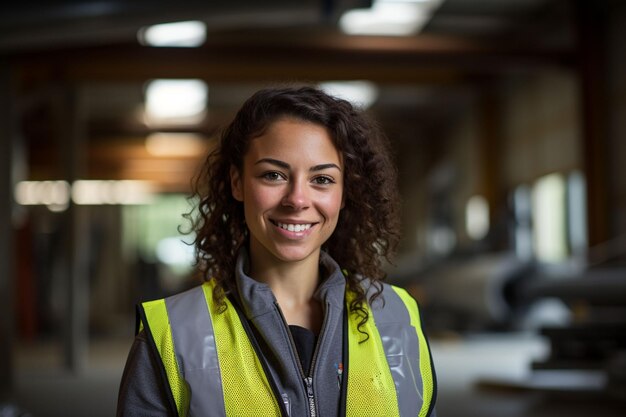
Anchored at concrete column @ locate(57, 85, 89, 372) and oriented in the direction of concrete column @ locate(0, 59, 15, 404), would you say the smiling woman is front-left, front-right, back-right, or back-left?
front-left

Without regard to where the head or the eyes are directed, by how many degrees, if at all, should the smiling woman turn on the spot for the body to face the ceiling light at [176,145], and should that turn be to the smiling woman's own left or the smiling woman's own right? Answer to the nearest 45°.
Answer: approximately 180°

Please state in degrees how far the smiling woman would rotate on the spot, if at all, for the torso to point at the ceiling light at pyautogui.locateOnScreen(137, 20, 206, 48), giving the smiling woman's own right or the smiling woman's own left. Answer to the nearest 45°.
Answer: approximately 180°

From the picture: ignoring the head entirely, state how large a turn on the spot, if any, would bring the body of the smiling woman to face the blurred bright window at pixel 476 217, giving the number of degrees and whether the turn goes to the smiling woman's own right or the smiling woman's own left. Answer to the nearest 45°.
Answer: approximately 180°

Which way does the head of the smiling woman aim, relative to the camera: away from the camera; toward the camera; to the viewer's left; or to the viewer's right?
toward the camera

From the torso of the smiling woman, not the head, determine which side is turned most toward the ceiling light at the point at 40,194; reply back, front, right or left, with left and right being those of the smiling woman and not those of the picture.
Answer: back

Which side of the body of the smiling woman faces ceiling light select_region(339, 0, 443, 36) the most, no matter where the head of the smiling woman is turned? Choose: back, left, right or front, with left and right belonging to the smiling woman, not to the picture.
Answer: back

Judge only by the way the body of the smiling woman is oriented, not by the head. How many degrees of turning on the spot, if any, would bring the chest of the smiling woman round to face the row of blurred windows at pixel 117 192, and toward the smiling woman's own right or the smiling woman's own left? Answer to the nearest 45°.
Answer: approximately 180°

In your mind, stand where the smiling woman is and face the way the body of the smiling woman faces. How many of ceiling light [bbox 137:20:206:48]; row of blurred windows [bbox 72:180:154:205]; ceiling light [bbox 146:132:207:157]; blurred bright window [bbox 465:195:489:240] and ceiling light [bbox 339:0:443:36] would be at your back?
5

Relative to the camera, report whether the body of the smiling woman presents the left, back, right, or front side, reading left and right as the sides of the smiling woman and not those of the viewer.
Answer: front
